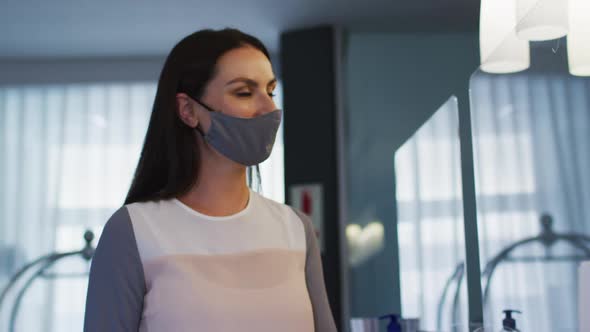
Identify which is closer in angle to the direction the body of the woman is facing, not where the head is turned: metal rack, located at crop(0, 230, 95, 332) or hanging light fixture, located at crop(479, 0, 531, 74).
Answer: the hanging light fixture

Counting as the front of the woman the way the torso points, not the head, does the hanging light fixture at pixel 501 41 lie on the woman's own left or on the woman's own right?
on the woman's own left

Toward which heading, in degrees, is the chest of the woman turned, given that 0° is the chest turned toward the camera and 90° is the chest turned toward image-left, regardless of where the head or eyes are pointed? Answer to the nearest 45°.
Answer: approximately 315°
